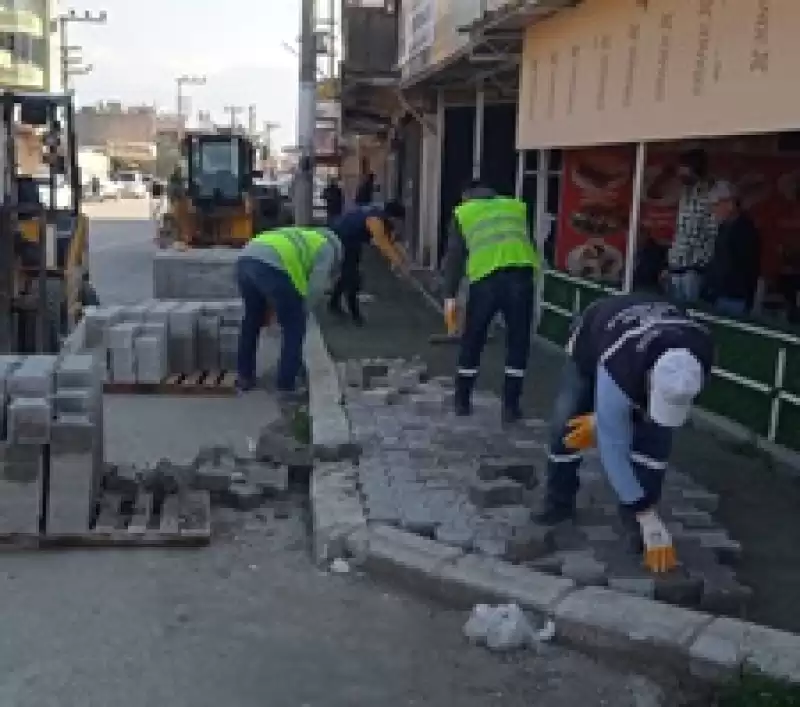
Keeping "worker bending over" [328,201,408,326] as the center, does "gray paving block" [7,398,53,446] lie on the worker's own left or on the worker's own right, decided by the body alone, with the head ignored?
on the worker's own right

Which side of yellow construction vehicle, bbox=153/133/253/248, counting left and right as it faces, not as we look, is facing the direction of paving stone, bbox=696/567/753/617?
front

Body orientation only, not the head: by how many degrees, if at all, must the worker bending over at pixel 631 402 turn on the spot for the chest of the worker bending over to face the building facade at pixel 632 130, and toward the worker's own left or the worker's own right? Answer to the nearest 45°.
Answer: approximately 135° to the worker's own left

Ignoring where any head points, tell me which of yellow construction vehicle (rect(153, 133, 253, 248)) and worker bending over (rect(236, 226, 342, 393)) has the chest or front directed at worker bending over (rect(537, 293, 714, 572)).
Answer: the yellow construction vehicle

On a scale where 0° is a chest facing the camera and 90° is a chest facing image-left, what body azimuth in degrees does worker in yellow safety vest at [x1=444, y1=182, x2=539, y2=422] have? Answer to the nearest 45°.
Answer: approximately 135°

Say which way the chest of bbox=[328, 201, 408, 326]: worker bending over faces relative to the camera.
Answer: to the viewer's right

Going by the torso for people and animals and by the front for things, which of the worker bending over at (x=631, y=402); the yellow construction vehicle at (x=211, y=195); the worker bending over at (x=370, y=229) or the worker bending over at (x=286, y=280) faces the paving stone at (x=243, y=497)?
the yellow construction vehicle

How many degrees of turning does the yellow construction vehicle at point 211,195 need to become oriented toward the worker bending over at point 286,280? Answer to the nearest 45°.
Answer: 0° — it already faces them

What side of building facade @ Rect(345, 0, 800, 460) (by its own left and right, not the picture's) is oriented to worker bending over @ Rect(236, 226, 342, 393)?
front

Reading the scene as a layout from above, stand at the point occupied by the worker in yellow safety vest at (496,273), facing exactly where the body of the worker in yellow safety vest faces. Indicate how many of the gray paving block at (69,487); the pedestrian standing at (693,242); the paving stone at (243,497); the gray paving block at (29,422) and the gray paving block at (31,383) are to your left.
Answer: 4

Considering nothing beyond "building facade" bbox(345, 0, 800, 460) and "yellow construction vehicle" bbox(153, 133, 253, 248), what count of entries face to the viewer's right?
0

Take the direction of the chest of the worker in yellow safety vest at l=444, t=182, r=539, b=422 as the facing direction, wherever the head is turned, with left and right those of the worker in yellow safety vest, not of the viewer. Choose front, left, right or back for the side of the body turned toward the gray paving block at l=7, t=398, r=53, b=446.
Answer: left

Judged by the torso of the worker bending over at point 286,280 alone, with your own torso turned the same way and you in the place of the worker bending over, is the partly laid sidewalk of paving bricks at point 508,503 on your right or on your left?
on your right
